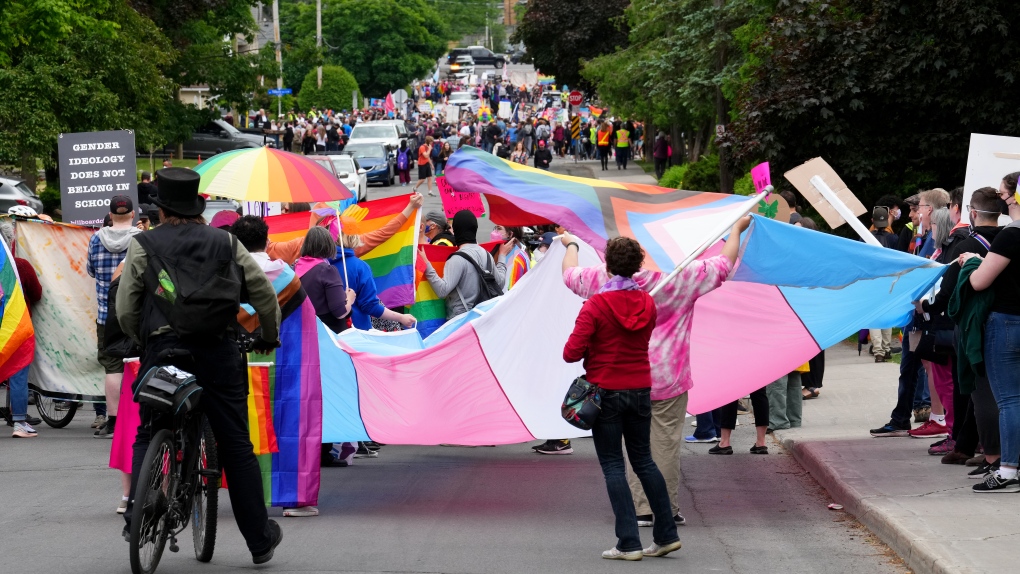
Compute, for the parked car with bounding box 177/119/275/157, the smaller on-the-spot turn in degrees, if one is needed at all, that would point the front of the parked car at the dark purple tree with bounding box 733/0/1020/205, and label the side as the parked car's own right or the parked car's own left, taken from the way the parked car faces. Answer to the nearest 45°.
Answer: approximately 90° to the parked car's own right

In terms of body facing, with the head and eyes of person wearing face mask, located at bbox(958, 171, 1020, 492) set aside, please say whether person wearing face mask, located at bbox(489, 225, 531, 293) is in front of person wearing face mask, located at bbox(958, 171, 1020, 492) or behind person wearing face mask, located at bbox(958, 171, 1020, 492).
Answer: in front

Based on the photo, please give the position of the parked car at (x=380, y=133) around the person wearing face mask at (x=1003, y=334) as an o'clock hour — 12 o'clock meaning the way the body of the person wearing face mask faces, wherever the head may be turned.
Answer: The parked car is roughly at 2 o'clock from the person wearing face mask.

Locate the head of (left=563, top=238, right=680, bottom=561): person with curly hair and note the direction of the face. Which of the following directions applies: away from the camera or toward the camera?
away from the camera

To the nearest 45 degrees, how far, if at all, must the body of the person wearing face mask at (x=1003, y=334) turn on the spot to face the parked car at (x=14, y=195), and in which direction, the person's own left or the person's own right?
approximately 45° to the person's own right

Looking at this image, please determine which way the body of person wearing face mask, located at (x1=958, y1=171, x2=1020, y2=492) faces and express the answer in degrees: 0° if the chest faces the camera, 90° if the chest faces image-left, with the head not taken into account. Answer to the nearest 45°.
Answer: approximately 90°

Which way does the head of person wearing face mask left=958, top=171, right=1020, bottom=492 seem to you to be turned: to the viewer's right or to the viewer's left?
to the viewer's left

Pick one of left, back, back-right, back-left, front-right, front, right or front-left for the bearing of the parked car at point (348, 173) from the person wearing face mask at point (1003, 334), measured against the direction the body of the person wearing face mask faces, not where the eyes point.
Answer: front-right
